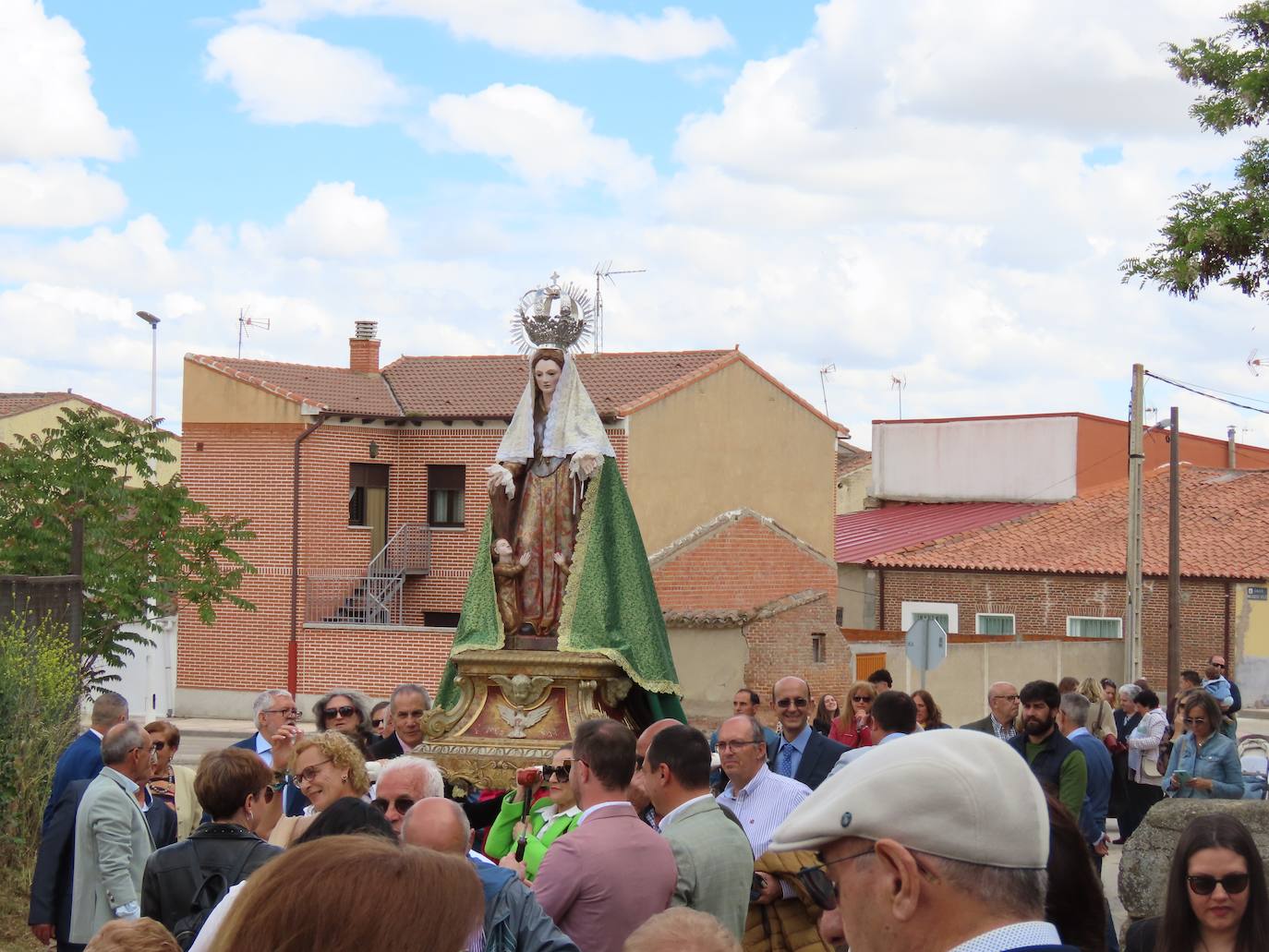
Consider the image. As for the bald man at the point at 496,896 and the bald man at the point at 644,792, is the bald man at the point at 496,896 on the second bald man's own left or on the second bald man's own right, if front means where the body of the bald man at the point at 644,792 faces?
on the second bald man's own left

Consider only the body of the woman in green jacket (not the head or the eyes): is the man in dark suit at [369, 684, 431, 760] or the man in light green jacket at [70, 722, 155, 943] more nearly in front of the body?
the man in light green jacket

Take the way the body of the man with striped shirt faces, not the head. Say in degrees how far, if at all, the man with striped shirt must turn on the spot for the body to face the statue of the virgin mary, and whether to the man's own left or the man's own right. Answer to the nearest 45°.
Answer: approximately 135° to the man's own right

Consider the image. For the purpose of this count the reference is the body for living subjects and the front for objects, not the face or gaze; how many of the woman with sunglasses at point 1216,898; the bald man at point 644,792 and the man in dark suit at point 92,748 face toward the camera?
1

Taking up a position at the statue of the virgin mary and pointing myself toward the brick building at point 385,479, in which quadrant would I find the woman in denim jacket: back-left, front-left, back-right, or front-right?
back-right

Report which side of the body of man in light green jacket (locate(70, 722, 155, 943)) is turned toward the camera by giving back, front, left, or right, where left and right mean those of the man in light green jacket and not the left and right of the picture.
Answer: right

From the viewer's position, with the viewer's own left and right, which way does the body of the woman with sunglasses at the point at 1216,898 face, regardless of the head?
facing the viewer

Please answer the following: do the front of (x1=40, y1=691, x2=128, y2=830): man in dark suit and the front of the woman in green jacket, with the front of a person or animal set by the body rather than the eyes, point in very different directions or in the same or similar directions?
very different directions

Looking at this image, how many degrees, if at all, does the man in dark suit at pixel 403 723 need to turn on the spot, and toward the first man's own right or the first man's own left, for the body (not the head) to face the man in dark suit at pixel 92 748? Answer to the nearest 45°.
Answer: approximately 90° to the first man's own right

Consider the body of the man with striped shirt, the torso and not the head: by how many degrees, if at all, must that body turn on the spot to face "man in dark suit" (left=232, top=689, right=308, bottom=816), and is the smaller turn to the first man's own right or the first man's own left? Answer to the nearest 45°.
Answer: approximately 90° to the first man's own right

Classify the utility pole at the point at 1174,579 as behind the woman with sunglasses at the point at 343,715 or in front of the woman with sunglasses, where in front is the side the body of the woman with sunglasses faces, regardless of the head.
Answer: behind

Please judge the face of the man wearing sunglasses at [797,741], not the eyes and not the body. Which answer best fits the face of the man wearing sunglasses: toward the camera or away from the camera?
toward the camera

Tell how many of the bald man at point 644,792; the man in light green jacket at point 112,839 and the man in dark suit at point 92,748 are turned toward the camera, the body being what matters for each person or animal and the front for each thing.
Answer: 0
